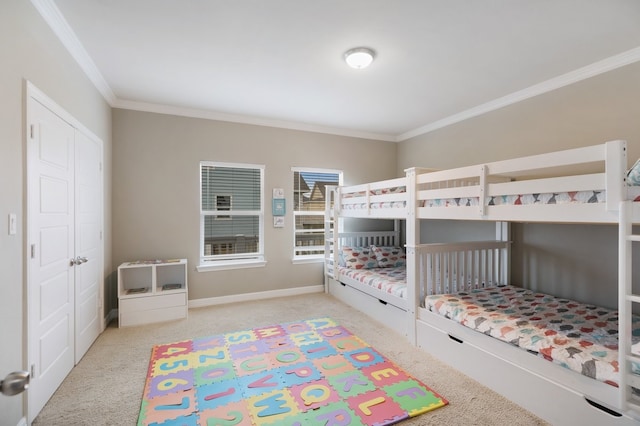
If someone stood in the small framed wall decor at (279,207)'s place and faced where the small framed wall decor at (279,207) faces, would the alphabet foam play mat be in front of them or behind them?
in front

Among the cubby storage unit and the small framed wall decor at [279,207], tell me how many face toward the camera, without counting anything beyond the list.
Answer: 2

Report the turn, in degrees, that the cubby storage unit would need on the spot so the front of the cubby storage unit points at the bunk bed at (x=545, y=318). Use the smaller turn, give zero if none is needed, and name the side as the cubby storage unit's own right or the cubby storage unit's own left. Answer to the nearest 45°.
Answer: approximately 45° to the cubby storage unit's own left

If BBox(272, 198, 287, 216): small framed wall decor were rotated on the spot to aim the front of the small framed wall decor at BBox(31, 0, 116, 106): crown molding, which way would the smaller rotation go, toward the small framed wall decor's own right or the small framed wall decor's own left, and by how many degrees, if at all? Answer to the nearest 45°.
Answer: approximately 45° to the small framed wall decor's own right

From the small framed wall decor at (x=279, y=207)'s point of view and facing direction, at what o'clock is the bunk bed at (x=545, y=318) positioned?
The bunk bed is roughly at 11 o'clock from the small framed wall decor.

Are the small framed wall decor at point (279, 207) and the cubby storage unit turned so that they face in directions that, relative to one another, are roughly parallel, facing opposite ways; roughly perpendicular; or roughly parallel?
roughly parallel

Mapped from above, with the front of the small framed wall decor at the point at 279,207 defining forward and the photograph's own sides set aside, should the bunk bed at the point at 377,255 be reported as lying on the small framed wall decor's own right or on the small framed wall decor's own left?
on the small framed wall decor's own left

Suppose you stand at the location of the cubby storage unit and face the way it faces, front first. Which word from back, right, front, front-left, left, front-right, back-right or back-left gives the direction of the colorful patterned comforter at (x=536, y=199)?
front-left

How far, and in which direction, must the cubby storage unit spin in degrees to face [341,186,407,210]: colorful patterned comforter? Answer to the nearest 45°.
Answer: approximately 45° to its left

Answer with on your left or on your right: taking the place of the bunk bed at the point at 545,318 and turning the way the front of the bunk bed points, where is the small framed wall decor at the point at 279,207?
on your right

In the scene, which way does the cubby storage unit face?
toward the camera
